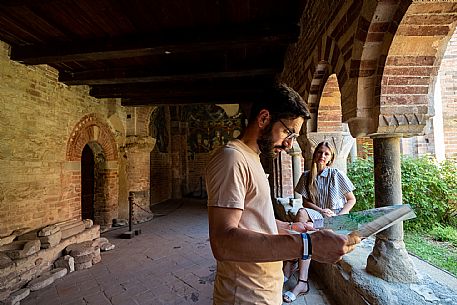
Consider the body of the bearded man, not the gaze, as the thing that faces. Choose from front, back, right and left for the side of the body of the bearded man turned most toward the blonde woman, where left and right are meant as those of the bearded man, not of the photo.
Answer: left

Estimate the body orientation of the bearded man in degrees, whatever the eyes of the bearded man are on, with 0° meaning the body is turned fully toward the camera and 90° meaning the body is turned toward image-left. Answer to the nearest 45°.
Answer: approximately 270°

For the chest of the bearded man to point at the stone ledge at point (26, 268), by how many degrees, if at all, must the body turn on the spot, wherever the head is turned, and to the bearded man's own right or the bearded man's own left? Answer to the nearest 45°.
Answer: approximately 135° to the bearded man's own left

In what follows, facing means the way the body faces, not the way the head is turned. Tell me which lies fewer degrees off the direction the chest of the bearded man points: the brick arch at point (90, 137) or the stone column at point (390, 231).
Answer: the stone column

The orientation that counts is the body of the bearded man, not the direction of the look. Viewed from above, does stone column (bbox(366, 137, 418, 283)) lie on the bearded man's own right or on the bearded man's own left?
on the bearded man's own left

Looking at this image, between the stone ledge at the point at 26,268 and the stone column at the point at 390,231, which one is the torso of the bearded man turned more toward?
the stone column

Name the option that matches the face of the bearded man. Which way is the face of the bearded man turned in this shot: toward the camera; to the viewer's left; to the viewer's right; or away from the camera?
to the viewer's right

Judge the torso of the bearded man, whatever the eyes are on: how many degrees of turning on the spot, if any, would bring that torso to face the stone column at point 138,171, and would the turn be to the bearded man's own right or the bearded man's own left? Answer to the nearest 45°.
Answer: approximately 135° to the bearded man's own left

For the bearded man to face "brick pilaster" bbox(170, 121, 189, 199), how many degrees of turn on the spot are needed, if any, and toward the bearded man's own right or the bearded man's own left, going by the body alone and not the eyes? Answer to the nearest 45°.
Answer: approximately 135° to the bearded man's own left
